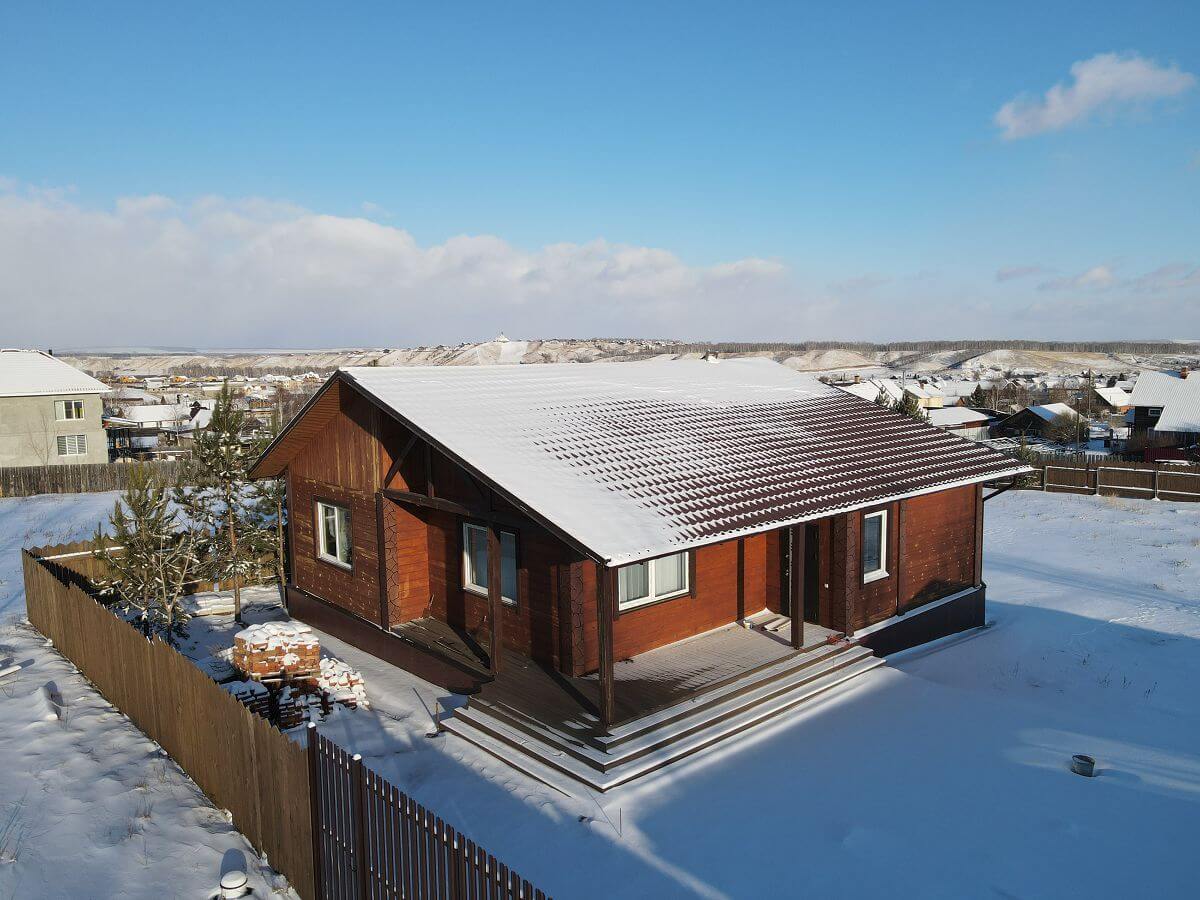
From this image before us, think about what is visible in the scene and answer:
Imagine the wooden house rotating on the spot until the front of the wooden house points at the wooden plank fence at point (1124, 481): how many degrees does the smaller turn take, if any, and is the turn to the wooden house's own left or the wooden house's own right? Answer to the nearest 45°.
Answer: approximately 90° to the wooden house's own left

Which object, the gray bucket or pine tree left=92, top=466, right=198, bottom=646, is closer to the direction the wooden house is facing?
the gray bucket

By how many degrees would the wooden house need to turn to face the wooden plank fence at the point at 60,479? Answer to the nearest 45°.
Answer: approximately 180°

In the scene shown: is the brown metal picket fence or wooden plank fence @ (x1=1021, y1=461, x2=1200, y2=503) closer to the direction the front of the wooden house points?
the brown metal picket fence

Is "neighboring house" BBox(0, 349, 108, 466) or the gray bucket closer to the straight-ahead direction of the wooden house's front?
the gray bucket

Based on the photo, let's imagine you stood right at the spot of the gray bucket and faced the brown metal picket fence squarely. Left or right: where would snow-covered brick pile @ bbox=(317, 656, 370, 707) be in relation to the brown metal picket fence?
right

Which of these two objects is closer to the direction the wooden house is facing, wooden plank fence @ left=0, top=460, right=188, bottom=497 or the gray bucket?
the gray bucket

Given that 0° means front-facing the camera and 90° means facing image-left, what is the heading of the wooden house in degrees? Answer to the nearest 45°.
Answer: approximately 315°

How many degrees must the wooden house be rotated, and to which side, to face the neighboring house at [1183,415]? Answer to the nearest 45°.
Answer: approximately 90° to its left

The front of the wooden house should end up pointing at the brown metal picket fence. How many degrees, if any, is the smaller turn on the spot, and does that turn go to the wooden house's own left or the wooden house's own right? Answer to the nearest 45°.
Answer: approximately 45° to the wooden house's own right

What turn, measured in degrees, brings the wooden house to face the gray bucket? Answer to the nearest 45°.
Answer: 0° — it already faces it
